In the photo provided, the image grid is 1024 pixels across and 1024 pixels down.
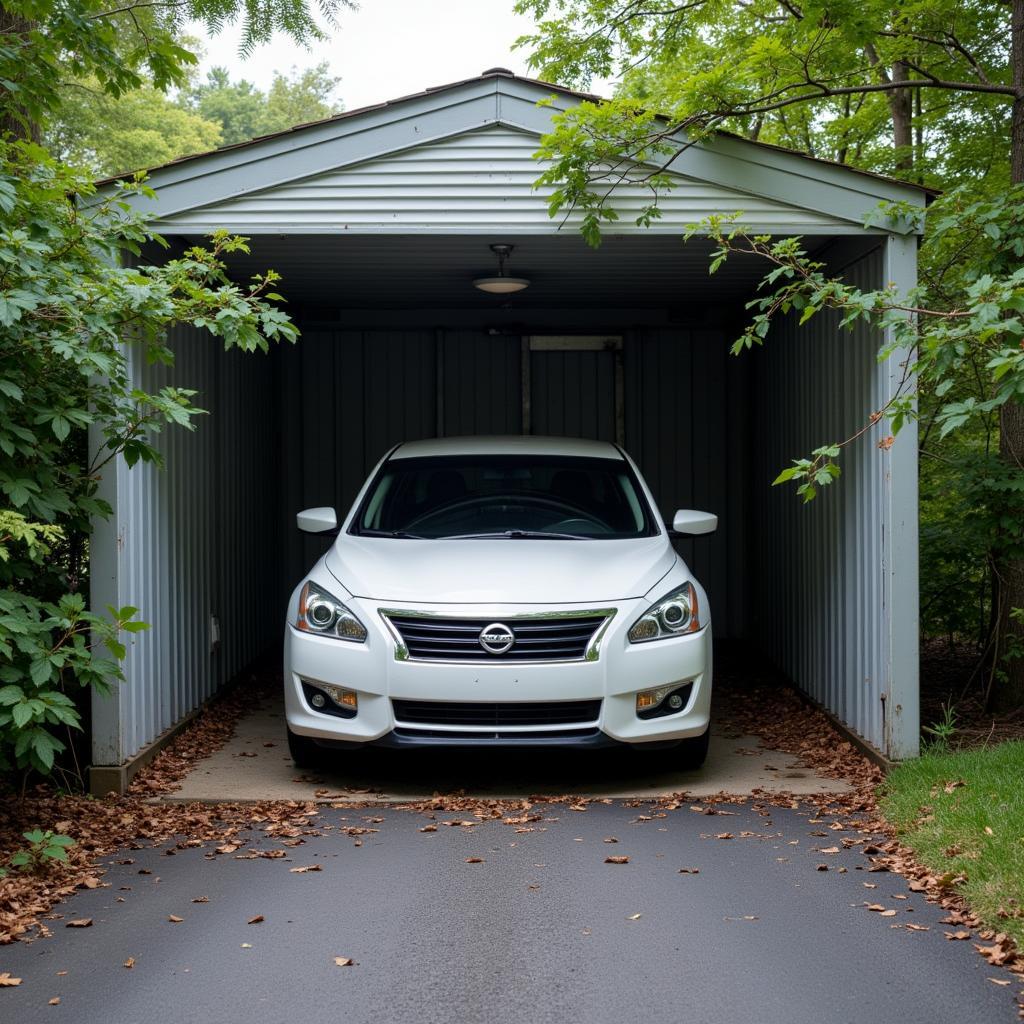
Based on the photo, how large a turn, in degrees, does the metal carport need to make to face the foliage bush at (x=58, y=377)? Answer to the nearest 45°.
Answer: approximately 45° to its right

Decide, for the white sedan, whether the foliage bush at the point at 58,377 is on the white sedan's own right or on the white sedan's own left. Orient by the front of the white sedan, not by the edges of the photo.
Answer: on the white sedan's own right

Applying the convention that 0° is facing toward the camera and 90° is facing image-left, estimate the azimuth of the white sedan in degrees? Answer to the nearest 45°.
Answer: approximately 0°

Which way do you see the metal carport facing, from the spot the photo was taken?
facing the viewer
